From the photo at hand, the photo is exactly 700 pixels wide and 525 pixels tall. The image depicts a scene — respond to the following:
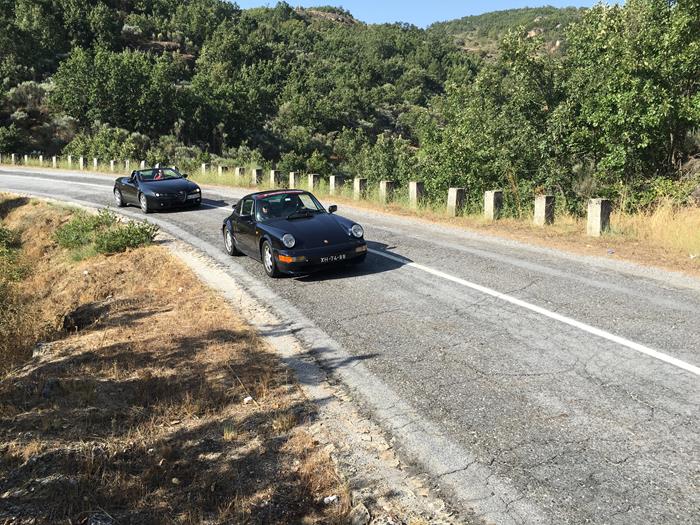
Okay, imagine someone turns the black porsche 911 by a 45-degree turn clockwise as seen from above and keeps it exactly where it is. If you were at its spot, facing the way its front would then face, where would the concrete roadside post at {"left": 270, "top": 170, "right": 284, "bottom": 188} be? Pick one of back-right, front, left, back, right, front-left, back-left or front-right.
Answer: back

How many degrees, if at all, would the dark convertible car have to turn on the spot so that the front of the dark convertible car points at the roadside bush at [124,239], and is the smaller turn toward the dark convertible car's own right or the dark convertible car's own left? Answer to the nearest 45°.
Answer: approximately 45° to the dark convertible car's own right

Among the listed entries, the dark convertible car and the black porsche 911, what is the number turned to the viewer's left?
0

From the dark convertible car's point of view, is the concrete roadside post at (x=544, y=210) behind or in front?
in front

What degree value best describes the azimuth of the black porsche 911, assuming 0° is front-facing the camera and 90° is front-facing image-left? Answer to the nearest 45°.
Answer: approximately 315°

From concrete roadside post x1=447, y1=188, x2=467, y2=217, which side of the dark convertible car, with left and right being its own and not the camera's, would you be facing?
front

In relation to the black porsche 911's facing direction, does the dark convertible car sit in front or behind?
behind

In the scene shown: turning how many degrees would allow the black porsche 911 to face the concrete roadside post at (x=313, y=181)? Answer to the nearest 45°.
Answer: approximately 135° to its left

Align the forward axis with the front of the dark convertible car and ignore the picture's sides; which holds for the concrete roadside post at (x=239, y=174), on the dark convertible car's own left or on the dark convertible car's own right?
on the dark convertible car's own left

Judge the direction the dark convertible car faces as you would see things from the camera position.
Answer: facing the viewer and to the right of the viewer

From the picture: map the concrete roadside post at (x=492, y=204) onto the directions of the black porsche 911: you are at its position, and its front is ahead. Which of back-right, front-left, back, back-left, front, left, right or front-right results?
left
